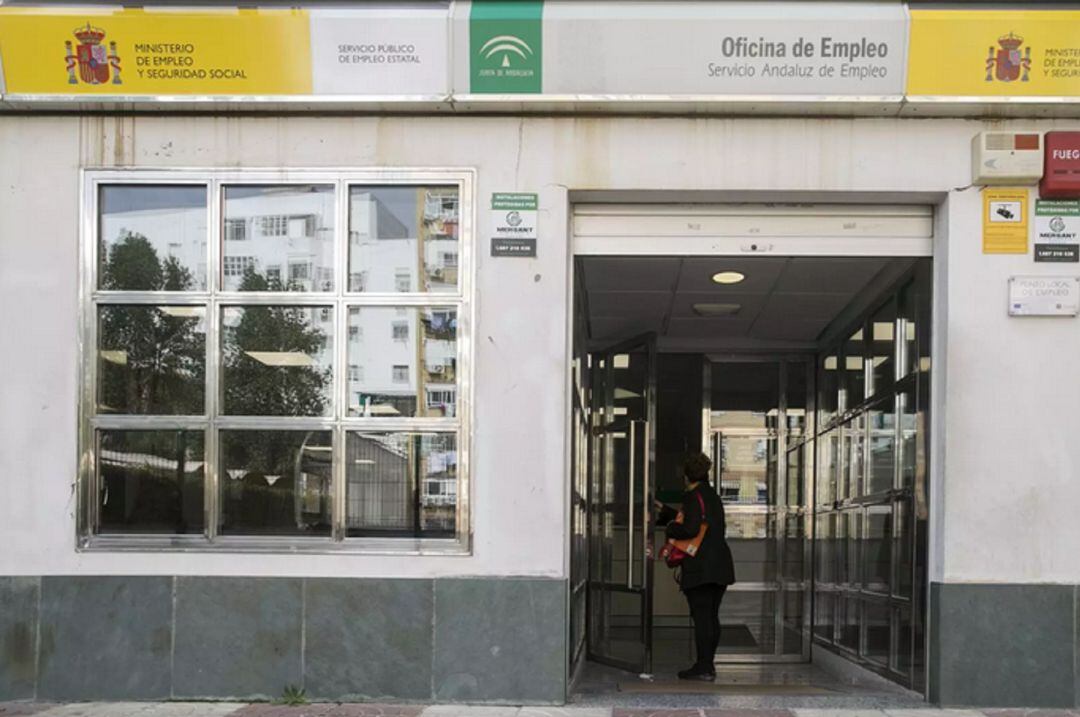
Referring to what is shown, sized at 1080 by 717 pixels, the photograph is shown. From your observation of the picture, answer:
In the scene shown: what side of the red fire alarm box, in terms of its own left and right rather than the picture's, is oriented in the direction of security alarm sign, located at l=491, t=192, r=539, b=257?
right

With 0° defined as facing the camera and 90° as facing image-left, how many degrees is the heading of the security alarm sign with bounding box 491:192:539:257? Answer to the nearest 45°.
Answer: approximately 0°

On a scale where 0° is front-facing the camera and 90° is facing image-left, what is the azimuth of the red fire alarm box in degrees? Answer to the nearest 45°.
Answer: approximately 0°

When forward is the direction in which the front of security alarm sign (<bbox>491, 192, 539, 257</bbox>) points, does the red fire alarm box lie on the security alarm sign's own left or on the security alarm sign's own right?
on the security alarm sign's own left
